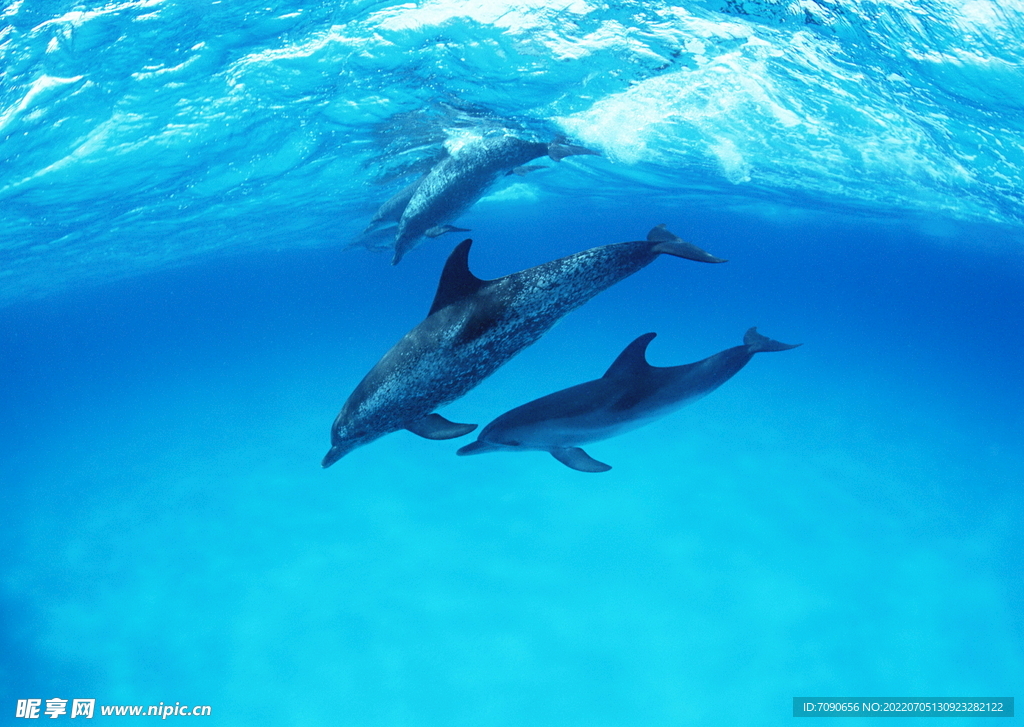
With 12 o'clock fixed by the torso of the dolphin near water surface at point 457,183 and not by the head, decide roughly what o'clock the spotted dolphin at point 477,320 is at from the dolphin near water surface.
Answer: The spotted dolphin is roughly at 9 o'clock from the dolphin near water surface.

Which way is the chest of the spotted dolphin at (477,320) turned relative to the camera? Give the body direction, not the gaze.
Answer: to the viewer's left

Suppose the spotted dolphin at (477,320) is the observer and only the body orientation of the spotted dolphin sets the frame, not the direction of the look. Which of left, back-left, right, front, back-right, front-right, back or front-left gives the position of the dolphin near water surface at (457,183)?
right

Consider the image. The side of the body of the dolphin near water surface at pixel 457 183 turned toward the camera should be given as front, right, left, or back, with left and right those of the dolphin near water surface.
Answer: left

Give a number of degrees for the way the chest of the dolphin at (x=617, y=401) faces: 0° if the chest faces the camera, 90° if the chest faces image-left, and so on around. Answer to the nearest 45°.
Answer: approximately 90°

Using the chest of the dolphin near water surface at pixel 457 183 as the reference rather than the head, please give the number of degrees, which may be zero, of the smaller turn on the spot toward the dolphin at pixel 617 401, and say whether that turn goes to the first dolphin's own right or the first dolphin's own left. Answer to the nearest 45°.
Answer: approximately 90° to the first dolphin's own left
